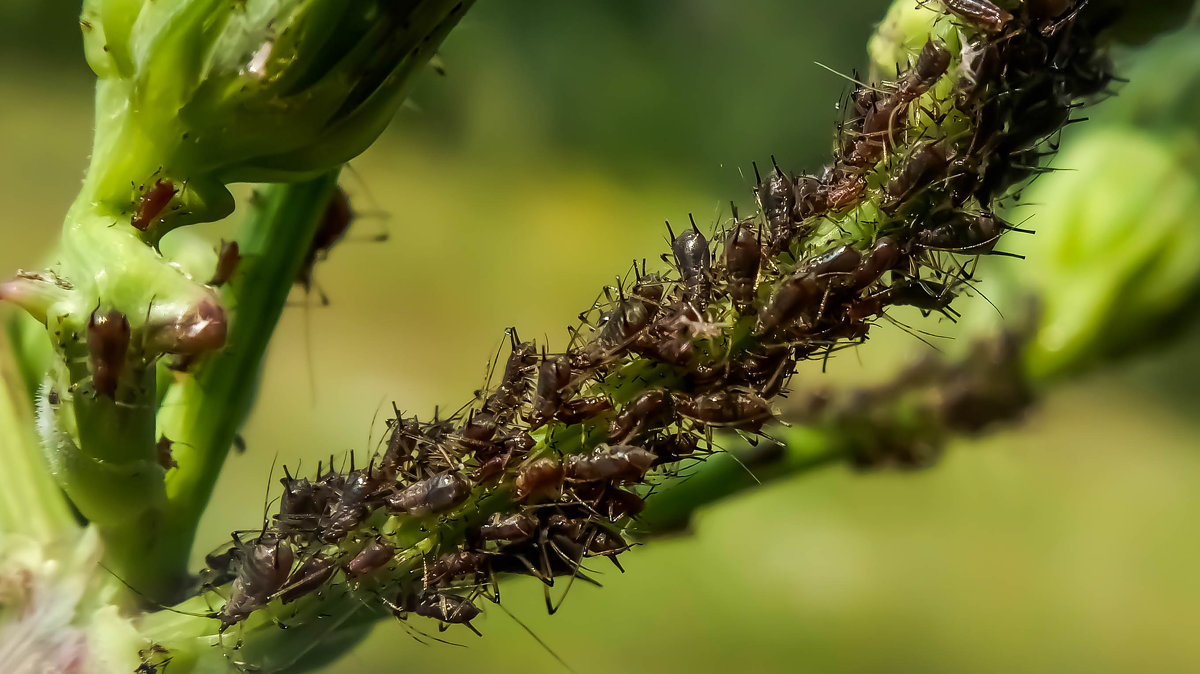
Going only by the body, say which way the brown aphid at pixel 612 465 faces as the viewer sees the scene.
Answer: to the viewer's left

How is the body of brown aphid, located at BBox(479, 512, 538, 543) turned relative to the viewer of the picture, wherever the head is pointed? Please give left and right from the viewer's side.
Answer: facing to the left of the viewer

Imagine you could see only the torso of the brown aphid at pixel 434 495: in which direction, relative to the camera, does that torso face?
to the viewer's left

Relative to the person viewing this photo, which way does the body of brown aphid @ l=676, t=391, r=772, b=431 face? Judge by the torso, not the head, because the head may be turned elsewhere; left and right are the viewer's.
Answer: facing to the left of the viewer
